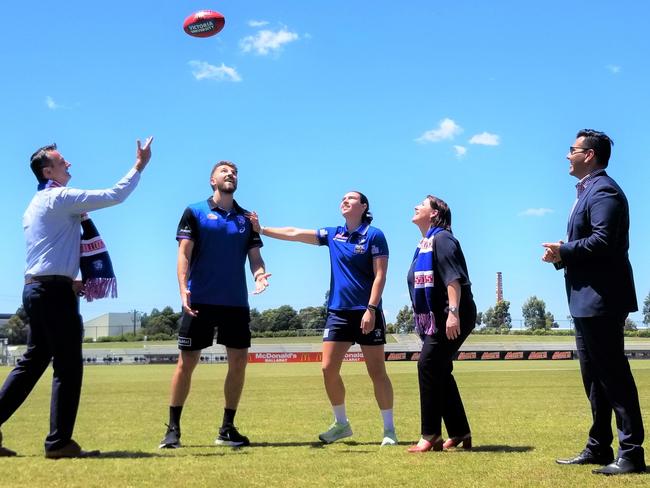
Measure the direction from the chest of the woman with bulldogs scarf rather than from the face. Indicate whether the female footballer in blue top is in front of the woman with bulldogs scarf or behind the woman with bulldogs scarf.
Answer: in front

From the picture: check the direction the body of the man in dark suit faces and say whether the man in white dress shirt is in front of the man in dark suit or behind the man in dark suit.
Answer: in front

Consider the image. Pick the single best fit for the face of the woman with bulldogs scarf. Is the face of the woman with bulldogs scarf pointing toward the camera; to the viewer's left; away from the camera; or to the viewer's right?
to the viewer's left

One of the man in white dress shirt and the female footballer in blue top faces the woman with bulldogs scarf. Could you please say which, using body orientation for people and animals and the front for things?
the man in white dress shirt

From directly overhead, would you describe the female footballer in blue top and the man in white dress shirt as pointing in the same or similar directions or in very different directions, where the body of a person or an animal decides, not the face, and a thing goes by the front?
very different directions

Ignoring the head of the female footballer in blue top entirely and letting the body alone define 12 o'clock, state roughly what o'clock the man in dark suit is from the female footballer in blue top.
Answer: The man in dark suit is roughly at 9 o'clock from the female footballer in blue top.

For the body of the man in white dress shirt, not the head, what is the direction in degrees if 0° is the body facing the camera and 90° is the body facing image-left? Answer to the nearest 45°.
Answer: approximately 270°

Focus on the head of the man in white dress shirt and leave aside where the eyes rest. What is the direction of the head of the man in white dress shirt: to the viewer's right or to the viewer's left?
to the viewer's right

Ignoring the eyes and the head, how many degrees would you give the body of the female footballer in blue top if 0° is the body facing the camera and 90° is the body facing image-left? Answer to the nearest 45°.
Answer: approximately 45°

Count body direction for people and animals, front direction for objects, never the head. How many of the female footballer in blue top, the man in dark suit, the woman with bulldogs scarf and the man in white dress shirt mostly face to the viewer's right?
1

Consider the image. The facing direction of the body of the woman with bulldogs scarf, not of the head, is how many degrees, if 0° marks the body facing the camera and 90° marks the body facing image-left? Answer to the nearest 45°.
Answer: approximately 90°

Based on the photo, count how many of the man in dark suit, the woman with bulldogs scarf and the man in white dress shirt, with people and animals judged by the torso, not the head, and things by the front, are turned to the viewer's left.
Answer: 2

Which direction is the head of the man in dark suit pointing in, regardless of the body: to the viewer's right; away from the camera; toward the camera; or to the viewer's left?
to the viewer's left

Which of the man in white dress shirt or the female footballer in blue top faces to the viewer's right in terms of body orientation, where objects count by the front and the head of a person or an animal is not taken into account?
the man in white dress shirt

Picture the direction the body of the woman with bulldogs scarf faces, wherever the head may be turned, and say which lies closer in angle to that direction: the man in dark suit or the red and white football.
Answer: the red and white football
